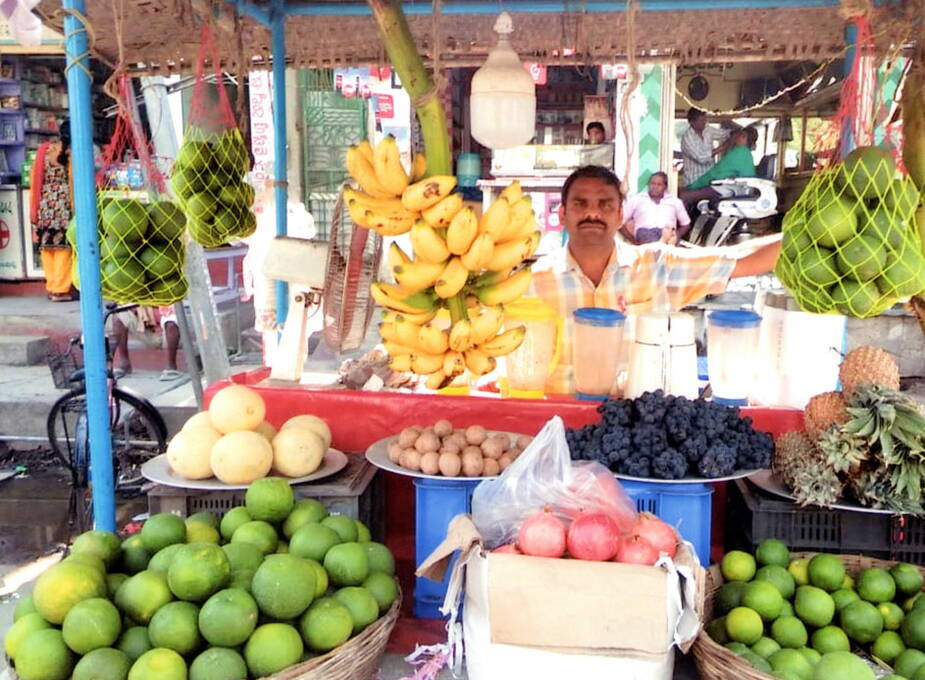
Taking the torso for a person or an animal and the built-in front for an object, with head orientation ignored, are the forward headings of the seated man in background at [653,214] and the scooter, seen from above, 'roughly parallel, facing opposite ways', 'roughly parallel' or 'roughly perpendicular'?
roughly perpendicular

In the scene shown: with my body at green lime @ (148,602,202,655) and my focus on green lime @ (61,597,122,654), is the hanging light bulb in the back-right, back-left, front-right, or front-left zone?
back-right

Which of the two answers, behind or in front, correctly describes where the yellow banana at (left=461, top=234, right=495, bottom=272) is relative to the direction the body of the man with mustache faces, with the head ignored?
in front

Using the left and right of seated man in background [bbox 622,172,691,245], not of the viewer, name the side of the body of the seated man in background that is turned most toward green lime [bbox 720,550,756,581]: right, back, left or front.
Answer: front

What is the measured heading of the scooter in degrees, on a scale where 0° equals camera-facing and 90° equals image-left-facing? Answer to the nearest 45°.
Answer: approximately 90°

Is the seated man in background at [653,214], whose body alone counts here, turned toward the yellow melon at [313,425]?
yes

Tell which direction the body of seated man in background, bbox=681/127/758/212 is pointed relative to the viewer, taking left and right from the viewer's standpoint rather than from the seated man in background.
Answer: facing to the left of the viewer

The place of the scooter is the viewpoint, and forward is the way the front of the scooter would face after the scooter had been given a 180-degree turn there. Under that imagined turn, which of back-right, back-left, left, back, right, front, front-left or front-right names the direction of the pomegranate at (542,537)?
right

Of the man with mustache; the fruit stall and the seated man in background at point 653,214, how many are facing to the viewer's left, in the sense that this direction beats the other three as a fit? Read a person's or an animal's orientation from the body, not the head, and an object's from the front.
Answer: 0

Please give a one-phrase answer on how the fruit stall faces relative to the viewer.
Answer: facing the viewer

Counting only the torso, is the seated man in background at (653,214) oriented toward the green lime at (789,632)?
yes

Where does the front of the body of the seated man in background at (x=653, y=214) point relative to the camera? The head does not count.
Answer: toward the camera

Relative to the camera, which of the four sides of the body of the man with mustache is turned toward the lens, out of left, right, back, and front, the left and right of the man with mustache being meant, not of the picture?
front
